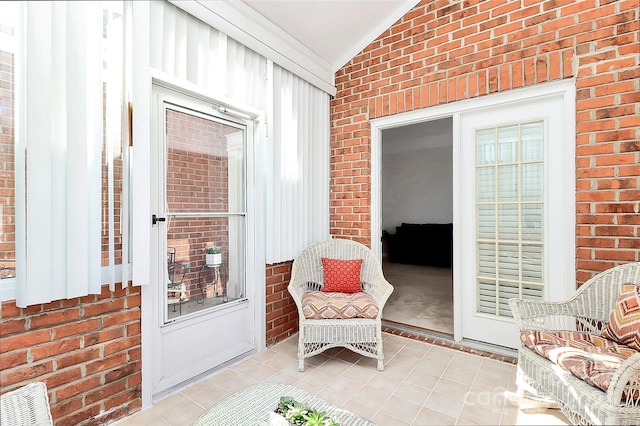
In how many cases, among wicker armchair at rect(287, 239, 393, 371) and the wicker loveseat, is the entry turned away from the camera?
0

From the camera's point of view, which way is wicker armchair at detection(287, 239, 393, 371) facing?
toward the camera

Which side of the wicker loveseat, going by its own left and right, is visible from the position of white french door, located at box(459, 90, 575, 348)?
right

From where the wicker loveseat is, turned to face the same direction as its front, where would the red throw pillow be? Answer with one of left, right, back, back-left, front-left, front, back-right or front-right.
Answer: front-right

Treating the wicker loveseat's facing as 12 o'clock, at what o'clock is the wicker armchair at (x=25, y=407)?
The wicker armchair is roughly at 12 o'clock from the wicker loveseat.

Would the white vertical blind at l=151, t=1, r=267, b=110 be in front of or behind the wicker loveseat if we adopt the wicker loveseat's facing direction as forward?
in front

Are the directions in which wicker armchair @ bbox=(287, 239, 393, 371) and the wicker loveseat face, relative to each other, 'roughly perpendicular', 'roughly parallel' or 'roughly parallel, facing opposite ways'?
roughly perpendicular

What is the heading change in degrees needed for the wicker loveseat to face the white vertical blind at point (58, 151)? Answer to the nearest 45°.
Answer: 0° — it already faces it

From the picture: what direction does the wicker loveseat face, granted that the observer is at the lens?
facing the viewer and to the left of the viewer

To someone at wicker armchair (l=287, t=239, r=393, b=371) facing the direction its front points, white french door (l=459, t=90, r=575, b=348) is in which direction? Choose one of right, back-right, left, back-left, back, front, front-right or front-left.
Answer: left

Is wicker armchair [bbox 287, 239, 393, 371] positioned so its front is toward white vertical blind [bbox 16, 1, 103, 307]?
no

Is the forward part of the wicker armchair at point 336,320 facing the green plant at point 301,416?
yes

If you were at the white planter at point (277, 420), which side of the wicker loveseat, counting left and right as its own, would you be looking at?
front

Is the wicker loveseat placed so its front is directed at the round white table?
yes

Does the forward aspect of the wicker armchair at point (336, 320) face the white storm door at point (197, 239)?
no

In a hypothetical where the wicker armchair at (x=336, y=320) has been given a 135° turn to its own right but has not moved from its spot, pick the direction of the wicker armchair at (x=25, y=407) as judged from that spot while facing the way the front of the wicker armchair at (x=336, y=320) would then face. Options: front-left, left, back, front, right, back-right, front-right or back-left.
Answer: left

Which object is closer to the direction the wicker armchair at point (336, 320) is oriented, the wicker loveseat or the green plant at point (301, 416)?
the green plant

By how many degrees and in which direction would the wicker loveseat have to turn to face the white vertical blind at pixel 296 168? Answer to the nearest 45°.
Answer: approximately 45° to its right
